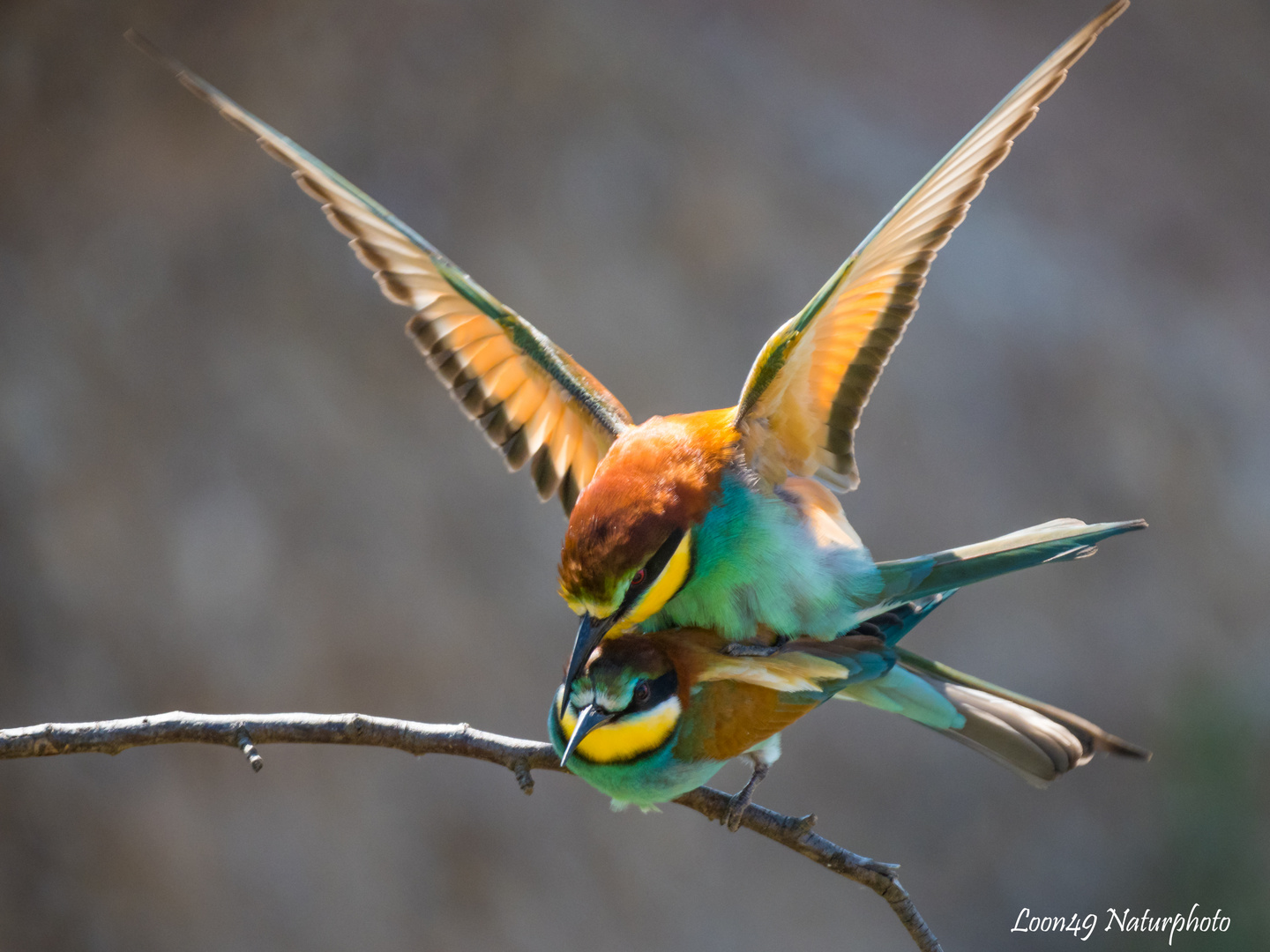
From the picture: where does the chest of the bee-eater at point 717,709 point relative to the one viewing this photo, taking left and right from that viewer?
facing the viewer and to the left of the viewer
